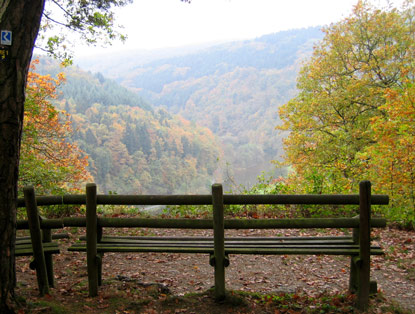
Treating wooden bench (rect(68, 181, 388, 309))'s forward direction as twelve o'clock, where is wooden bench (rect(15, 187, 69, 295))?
wooden bench (rect(15, 187, 69, 295)) is roughly at 9 o'clock from wooden bench (rect(68, 181, 388, 309)).

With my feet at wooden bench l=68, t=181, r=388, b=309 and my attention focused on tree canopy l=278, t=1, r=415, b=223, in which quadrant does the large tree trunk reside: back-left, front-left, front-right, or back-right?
back-left

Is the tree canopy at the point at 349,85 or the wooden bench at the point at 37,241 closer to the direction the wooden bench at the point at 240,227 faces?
the tree canopy

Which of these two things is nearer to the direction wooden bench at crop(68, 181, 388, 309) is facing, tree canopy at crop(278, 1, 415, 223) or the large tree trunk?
the tree canopy

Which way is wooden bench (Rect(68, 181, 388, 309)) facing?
away from the camera
